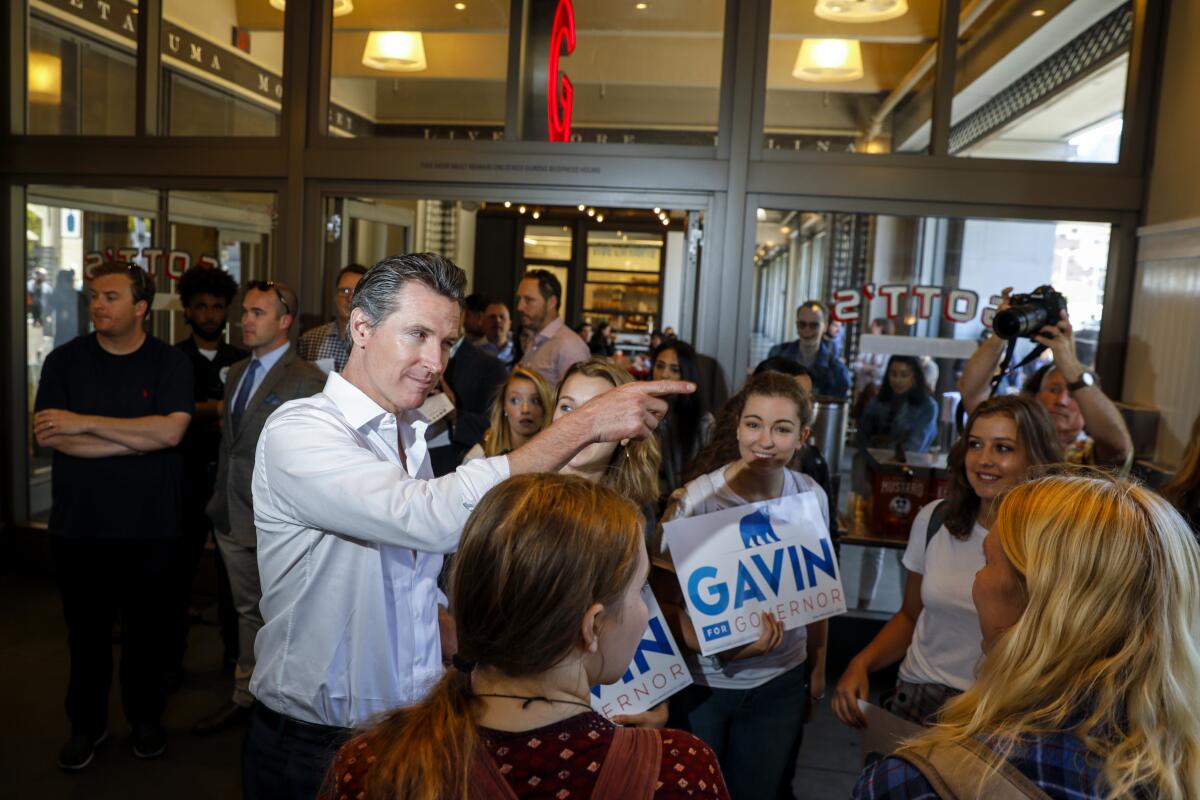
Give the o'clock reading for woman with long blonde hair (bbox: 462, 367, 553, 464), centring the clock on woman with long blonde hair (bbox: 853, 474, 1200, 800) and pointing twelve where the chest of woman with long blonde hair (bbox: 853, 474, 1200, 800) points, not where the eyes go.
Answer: woman with long blonde hair (bbox: 462, 367, 553, 464) is roughly at 12 o'clock from woman with long blonde hair (bbox: 853, 474, 1200, 800).

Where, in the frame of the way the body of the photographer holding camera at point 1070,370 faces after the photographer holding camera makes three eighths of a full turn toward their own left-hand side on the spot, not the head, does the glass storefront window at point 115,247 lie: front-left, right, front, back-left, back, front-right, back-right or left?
back

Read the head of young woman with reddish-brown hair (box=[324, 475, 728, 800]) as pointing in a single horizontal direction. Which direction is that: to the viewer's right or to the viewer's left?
to the viewer's right

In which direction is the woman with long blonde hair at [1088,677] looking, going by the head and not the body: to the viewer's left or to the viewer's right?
to the viewer's left

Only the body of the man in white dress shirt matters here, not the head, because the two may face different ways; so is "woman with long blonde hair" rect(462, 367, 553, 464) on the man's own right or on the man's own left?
on the man's own left

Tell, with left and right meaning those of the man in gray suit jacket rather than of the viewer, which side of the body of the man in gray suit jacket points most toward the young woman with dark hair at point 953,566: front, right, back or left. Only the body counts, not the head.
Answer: left

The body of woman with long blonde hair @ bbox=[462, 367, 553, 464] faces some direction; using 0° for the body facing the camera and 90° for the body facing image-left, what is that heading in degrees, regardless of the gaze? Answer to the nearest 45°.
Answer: approximately 0°

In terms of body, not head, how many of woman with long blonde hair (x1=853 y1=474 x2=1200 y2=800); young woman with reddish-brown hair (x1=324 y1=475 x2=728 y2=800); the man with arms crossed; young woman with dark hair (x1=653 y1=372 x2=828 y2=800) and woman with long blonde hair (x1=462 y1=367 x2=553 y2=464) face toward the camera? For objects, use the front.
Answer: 3

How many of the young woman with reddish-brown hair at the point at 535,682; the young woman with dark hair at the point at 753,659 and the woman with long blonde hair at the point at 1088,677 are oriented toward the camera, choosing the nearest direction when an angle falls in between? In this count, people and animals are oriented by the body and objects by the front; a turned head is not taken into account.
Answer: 1

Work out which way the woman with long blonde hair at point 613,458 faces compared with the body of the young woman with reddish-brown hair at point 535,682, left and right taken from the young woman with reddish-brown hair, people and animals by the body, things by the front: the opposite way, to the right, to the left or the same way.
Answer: the opposite way

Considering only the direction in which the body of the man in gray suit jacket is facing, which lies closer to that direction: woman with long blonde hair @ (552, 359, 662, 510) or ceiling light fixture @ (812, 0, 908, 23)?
the woman with long blonde hair

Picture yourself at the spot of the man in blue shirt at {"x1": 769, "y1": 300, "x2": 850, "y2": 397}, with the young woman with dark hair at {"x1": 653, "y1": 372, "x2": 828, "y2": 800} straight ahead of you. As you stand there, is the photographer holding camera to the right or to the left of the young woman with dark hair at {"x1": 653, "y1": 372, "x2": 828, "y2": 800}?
left

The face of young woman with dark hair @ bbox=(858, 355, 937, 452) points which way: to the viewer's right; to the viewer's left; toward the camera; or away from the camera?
toward the camera

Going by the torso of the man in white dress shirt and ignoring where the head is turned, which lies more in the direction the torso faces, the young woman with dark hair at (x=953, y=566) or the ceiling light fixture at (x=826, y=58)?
the young woman with dark hair

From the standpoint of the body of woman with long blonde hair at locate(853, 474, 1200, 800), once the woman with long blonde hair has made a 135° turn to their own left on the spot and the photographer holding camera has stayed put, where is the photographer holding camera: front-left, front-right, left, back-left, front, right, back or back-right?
back

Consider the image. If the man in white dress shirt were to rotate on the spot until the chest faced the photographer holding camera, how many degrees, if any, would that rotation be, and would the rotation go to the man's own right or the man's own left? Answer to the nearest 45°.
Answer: approximately 90° to the man's own left

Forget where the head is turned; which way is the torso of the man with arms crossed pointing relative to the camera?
toward the camera

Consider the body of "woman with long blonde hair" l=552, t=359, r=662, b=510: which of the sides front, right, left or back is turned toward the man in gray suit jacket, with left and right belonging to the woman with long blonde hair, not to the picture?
right

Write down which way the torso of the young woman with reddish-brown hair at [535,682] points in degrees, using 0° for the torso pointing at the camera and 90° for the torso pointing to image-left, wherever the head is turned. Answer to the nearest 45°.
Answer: approximately 225°

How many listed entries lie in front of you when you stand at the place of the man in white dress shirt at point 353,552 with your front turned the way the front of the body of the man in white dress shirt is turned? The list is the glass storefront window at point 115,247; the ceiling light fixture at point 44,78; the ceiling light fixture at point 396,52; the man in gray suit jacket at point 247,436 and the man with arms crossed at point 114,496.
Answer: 0

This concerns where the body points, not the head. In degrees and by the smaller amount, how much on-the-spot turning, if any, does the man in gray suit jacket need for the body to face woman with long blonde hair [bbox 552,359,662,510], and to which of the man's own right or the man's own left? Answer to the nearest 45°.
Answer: approximately 90° to the man's own left

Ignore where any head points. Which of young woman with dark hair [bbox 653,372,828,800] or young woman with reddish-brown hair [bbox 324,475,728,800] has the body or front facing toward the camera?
young woman with dark hair [bbox 653,372,828,800]
